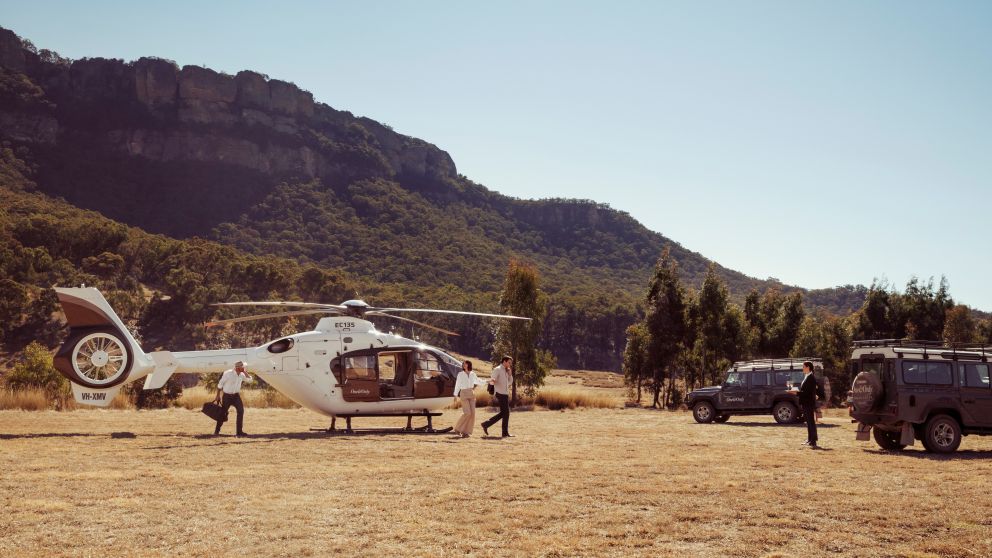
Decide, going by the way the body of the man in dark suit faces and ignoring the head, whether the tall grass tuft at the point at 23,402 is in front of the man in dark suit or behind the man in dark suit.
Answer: in front

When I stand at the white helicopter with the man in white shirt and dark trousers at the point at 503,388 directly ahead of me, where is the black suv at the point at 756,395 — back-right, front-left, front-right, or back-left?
front-left

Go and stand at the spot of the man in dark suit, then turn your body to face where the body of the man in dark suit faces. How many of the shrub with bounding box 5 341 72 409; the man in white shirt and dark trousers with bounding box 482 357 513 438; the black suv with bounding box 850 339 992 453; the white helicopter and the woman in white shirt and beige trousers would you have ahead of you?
4

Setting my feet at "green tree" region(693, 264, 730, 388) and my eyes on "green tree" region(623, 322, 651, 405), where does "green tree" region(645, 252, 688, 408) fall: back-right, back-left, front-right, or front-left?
front-left

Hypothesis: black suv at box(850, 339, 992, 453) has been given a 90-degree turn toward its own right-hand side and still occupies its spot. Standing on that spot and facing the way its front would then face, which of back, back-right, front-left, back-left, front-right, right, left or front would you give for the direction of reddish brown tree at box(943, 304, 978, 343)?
back-left

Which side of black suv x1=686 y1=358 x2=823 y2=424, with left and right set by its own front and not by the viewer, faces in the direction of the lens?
left

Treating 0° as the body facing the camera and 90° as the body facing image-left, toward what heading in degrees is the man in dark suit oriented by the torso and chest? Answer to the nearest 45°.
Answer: approximately 90°

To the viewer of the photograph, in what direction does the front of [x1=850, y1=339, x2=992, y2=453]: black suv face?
facing away from the viewer and to the right of the viewer

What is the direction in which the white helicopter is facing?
to the viewer's right
